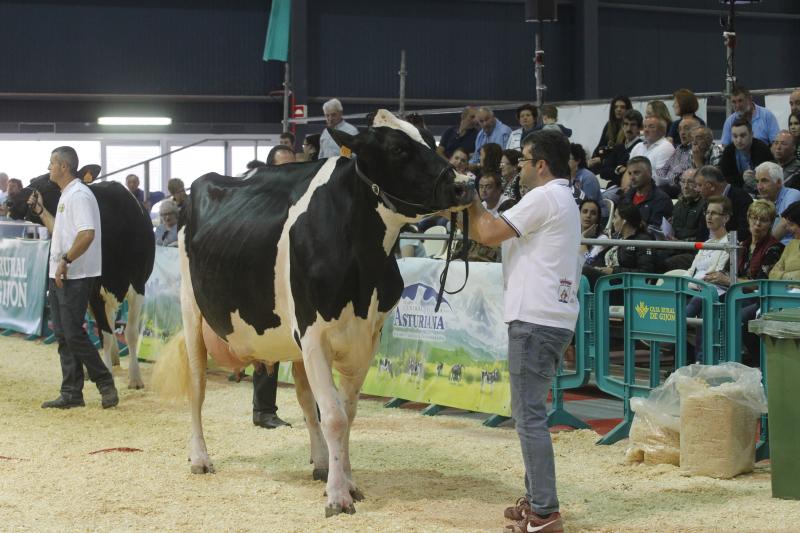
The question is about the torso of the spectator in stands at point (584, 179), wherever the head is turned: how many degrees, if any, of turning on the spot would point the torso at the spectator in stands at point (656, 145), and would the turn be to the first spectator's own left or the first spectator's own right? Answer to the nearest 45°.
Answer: approximately 180°

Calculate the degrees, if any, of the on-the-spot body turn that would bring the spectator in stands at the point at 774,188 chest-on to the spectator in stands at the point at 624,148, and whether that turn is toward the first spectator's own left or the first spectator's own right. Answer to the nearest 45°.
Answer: approximately 90° to the first spectator's own right

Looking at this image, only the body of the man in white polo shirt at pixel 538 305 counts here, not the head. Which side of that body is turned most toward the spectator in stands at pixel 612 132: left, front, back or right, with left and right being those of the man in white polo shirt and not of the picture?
right

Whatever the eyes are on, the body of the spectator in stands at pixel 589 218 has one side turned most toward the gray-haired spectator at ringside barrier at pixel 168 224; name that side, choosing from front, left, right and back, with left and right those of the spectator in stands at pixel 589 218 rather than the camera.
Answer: right

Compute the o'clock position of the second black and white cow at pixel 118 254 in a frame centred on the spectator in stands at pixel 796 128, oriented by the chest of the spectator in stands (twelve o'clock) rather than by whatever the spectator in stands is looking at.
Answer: The second black and white cow is roughly at 1 o'clock from the spectator in stands.

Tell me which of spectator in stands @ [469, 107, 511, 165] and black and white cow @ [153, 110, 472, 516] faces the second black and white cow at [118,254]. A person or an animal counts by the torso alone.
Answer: the spectator in stands

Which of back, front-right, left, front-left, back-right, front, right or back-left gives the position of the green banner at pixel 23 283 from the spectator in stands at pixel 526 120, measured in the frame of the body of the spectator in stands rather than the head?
front-right

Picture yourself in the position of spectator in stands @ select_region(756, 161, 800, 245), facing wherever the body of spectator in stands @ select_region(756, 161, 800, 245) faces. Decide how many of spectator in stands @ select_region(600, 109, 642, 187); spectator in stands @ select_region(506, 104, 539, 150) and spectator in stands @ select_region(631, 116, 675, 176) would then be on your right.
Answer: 3

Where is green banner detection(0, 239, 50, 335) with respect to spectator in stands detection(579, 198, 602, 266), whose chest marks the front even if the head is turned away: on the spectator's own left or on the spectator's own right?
on the spectator's own right

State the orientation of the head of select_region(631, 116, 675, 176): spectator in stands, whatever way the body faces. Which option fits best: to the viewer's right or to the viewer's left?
to the viewer's left

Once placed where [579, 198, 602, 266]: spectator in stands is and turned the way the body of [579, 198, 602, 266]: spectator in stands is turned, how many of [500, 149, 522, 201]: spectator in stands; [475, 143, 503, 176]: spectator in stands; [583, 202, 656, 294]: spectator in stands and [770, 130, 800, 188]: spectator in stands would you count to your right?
2
